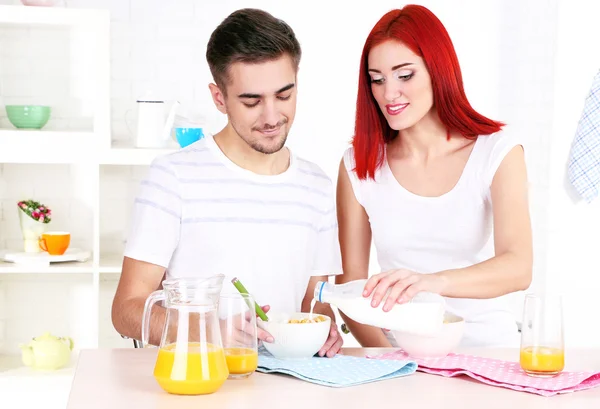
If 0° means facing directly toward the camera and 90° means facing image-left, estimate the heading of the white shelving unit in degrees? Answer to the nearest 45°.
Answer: approximately 0°

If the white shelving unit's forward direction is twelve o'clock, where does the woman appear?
The woman is roughly at 11 o'clock from the white shelving unit.

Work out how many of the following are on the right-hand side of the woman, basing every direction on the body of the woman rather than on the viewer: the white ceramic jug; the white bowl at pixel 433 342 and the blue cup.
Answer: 2

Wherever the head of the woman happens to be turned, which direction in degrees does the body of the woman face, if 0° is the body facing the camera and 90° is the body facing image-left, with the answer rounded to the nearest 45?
approximately 45°

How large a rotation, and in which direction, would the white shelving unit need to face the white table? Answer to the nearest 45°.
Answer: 0° — it already faces it
